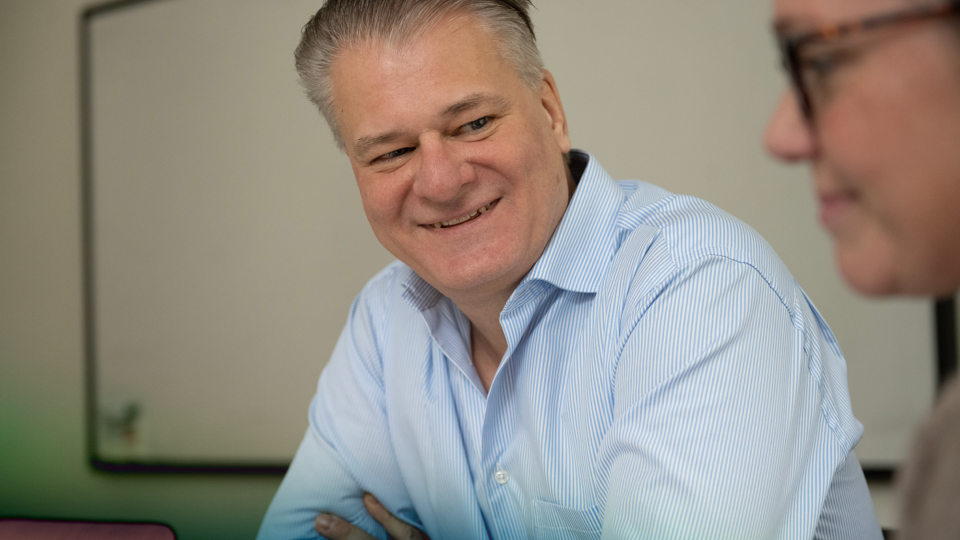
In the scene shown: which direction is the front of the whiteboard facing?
toward the camera

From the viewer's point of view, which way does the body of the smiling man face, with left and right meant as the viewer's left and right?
facing the viewer and to the left of the viewer

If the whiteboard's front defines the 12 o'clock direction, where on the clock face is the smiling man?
The smiling man is roughly at 11 o'clock from the whiteboard.
